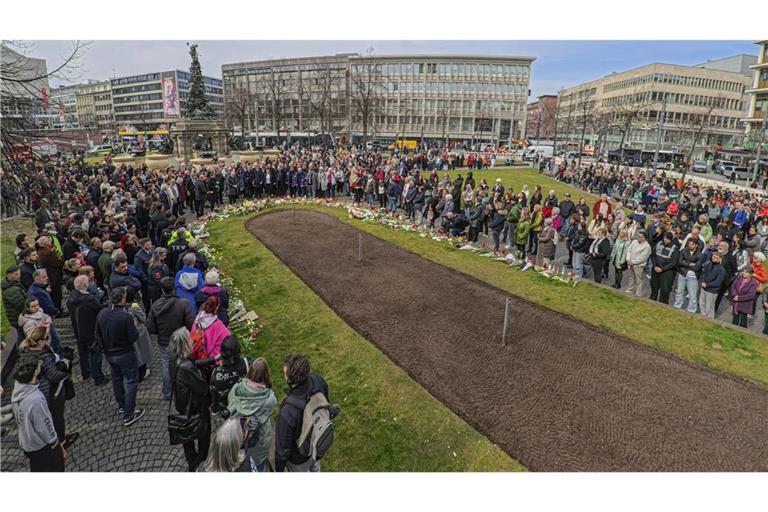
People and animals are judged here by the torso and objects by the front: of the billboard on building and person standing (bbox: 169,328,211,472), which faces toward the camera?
the billboard on building

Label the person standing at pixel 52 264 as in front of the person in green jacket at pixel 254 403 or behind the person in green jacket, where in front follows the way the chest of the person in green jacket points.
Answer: in front

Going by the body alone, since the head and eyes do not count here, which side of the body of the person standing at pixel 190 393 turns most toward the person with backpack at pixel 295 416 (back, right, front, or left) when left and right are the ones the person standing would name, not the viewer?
right

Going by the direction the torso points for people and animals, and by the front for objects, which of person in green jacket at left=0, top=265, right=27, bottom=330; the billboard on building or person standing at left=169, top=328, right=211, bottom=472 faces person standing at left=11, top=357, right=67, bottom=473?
the billboard on building

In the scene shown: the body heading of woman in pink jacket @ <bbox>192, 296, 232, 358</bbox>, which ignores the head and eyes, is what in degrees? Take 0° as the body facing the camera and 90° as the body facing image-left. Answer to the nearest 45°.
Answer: approximately 225°

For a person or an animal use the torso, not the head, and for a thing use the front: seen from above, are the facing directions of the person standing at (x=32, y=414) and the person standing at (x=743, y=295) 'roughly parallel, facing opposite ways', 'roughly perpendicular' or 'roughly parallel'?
roughly perpendicular

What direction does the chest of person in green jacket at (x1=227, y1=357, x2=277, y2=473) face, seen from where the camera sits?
away from the camera

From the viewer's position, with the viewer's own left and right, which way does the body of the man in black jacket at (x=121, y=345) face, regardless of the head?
facing away from the viewer and to the right of the viewer

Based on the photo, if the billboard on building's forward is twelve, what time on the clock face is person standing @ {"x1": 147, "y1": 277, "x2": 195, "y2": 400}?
The person standing is roughly at 12 o'clock from the billboard on building.

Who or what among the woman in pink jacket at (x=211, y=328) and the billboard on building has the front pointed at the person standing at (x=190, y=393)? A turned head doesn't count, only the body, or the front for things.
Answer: the billboard on building

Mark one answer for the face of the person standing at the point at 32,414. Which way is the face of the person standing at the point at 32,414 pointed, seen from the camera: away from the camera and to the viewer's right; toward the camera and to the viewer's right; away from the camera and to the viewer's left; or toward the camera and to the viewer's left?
away from the camera and to the viewer's right

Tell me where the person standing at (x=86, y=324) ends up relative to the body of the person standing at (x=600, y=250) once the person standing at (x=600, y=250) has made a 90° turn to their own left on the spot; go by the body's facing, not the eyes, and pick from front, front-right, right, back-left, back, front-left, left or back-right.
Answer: right

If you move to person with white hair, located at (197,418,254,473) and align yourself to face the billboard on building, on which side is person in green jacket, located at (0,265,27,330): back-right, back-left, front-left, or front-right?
front-left

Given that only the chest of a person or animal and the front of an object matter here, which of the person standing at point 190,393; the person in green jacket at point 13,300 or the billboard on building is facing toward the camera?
the billboard on building

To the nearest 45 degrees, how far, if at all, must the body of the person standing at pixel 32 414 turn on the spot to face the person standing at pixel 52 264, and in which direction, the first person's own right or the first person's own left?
approximately 45° to the first person's own left

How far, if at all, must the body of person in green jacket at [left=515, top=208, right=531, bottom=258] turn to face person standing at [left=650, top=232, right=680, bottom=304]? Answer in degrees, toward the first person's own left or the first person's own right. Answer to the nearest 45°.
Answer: approximately 90° to the first person's own left

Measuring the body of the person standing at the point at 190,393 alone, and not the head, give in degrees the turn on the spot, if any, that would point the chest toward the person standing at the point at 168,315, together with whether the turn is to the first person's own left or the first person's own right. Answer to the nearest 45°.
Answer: approximately 45° to the first person's own left

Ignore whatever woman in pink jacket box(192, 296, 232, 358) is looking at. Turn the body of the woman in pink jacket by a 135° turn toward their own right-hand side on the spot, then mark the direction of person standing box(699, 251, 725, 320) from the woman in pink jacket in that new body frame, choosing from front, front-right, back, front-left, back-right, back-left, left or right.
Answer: left

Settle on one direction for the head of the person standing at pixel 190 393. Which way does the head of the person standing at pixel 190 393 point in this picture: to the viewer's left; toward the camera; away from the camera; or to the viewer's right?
away from the camera

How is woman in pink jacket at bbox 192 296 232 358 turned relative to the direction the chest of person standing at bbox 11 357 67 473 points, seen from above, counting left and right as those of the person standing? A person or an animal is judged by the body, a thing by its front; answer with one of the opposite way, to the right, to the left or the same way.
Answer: the same way

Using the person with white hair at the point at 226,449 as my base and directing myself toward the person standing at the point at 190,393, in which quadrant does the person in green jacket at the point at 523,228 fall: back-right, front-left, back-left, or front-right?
front-right

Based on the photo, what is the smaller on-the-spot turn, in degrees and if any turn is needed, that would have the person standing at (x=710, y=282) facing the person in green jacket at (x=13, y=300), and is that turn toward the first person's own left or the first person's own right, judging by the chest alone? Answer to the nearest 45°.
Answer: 0° — they already face them
